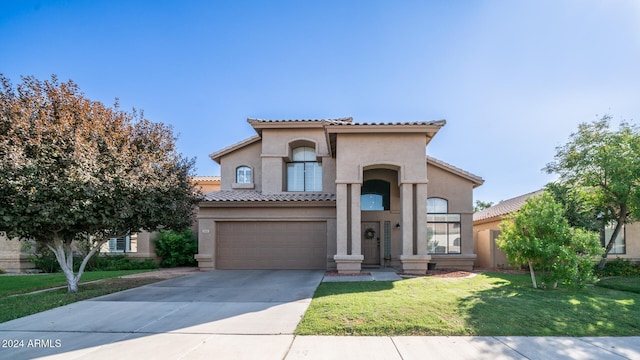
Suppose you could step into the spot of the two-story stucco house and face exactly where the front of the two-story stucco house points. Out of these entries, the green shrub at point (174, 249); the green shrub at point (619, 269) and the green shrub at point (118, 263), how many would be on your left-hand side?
1

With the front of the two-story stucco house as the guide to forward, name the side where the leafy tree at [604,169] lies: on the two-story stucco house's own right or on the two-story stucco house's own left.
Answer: on the two-story stucco house's own left

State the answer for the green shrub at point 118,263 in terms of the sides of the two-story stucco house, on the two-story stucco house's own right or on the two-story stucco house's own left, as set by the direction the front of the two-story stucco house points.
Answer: on the two-story stucco house's own right

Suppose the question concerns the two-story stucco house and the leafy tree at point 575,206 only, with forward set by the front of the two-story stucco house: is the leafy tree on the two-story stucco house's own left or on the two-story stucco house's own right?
on the two-story stucco house's own left

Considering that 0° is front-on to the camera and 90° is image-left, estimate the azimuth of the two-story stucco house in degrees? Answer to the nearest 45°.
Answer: approximately 0°

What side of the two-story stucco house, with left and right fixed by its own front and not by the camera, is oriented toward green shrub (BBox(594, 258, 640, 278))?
left

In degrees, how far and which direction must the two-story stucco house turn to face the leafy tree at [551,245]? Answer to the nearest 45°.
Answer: approximately 45° to its left

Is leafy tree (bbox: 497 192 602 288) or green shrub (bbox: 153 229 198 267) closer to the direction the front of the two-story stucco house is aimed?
the leafy tree
